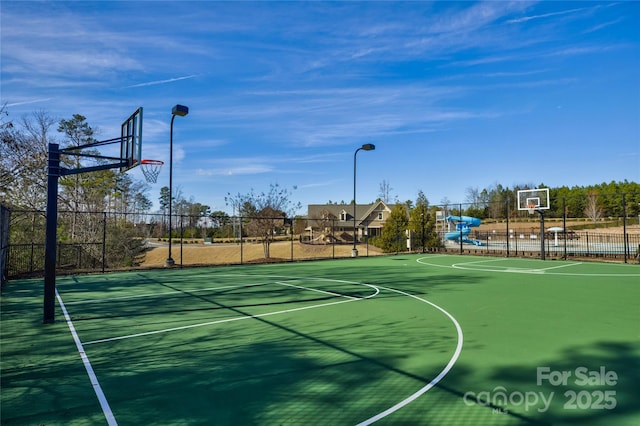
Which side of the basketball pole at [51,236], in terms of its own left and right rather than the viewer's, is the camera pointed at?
right
